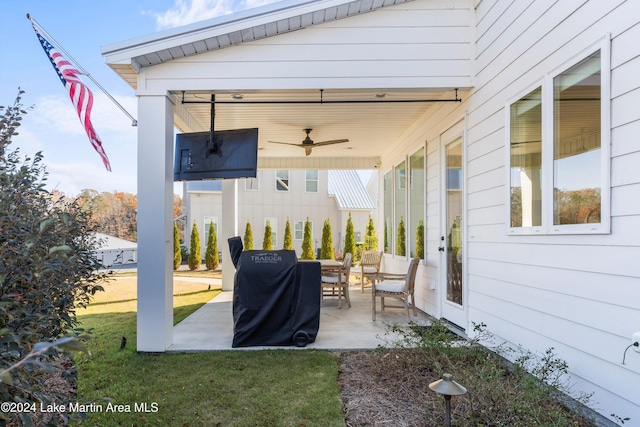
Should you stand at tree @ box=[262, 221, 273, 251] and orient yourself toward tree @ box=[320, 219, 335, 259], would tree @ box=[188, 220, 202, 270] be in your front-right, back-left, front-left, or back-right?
back-right

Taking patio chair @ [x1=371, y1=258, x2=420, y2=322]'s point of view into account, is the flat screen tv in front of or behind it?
in front

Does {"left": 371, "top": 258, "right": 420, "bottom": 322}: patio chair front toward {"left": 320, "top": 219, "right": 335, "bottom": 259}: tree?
no

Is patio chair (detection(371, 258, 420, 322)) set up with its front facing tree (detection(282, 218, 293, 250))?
no

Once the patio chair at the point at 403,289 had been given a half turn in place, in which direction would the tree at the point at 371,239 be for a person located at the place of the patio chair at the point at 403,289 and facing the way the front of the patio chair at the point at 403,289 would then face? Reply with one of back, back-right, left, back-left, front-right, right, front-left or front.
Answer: left

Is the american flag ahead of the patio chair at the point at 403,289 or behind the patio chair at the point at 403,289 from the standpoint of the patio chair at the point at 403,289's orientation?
ahead

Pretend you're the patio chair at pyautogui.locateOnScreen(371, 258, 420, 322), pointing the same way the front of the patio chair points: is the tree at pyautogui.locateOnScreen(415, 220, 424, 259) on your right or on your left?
on your right

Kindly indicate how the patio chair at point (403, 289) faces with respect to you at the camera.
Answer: facing to the left of the viewer

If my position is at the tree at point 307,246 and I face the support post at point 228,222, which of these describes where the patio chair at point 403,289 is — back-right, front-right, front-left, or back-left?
front-left

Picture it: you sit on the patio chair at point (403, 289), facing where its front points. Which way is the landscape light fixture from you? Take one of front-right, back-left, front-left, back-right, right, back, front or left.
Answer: left

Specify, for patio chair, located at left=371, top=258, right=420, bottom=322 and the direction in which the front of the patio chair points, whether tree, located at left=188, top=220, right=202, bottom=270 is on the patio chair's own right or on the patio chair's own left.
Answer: on the patio chair's own right

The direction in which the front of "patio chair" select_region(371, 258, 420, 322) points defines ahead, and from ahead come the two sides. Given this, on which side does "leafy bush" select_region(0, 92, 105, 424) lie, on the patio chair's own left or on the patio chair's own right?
on the patio chair's own left

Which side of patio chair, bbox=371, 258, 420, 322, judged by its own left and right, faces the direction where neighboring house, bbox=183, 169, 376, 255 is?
right
